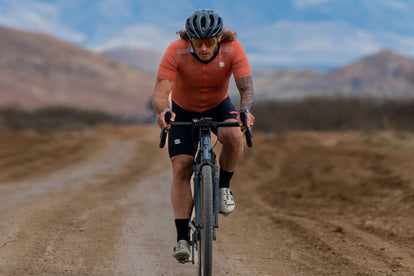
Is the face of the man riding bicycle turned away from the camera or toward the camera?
toward the camera

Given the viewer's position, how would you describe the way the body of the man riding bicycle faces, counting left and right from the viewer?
facing the viewer

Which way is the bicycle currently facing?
toward the camera
